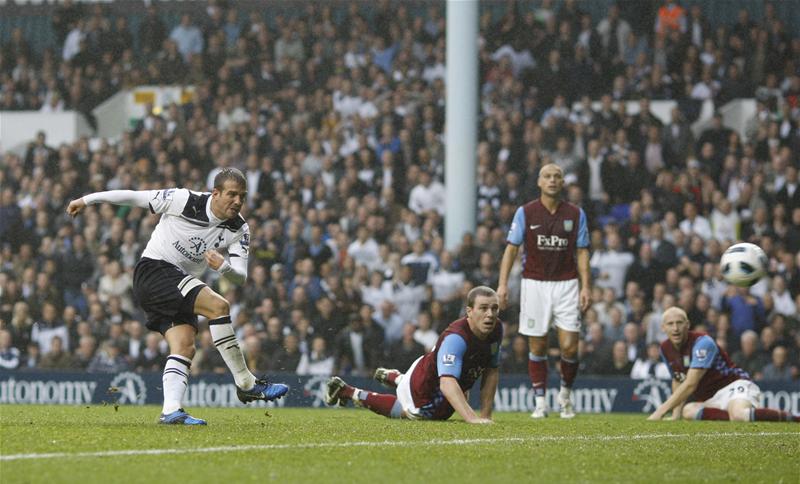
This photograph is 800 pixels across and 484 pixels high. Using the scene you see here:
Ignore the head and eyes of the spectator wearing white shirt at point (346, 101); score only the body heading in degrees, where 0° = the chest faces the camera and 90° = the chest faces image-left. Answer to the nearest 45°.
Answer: approximately 0°

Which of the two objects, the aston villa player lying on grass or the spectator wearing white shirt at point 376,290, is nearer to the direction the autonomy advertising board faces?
the aston villa player lying on grass

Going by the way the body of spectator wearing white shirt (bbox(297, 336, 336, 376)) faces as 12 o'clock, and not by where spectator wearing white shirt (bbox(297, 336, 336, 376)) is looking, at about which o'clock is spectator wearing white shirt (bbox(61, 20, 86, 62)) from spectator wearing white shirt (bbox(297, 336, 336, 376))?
spectator wearing white shirt (bbox(61, 20, 86, 62)) is roughly at 5 o'clock from spectator wearing white shirt (bbox(297, 336, 336, 376)).

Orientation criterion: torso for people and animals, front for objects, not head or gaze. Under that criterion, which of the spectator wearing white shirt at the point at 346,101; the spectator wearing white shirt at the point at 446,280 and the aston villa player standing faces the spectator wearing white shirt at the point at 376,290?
the spectator wearing white shirt at the point at 346,101

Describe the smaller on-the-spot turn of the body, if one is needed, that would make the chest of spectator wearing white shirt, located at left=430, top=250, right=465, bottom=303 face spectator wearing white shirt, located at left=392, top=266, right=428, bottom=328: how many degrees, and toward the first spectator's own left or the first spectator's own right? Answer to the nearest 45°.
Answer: approximately 90° to the first spectator's own right

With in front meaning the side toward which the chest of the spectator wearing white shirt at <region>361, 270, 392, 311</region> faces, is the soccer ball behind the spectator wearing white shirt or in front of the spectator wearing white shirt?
in front

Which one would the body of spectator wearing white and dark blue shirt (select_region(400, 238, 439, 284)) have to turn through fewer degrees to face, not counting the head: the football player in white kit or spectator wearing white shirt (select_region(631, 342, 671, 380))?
the football player in white kit

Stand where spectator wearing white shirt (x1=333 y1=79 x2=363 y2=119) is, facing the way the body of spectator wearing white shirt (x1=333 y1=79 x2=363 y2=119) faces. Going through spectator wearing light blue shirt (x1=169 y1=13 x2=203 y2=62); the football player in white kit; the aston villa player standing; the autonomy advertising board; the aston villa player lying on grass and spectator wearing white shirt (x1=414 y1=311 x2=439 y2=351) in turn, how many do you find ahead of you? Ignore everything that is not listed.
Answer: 5

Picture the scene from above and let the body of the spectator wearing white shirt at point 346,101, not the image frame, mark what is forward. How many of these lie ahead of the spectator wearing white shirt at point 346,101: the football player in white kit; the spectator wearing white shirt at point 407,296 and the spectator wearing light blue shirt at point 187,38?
2
